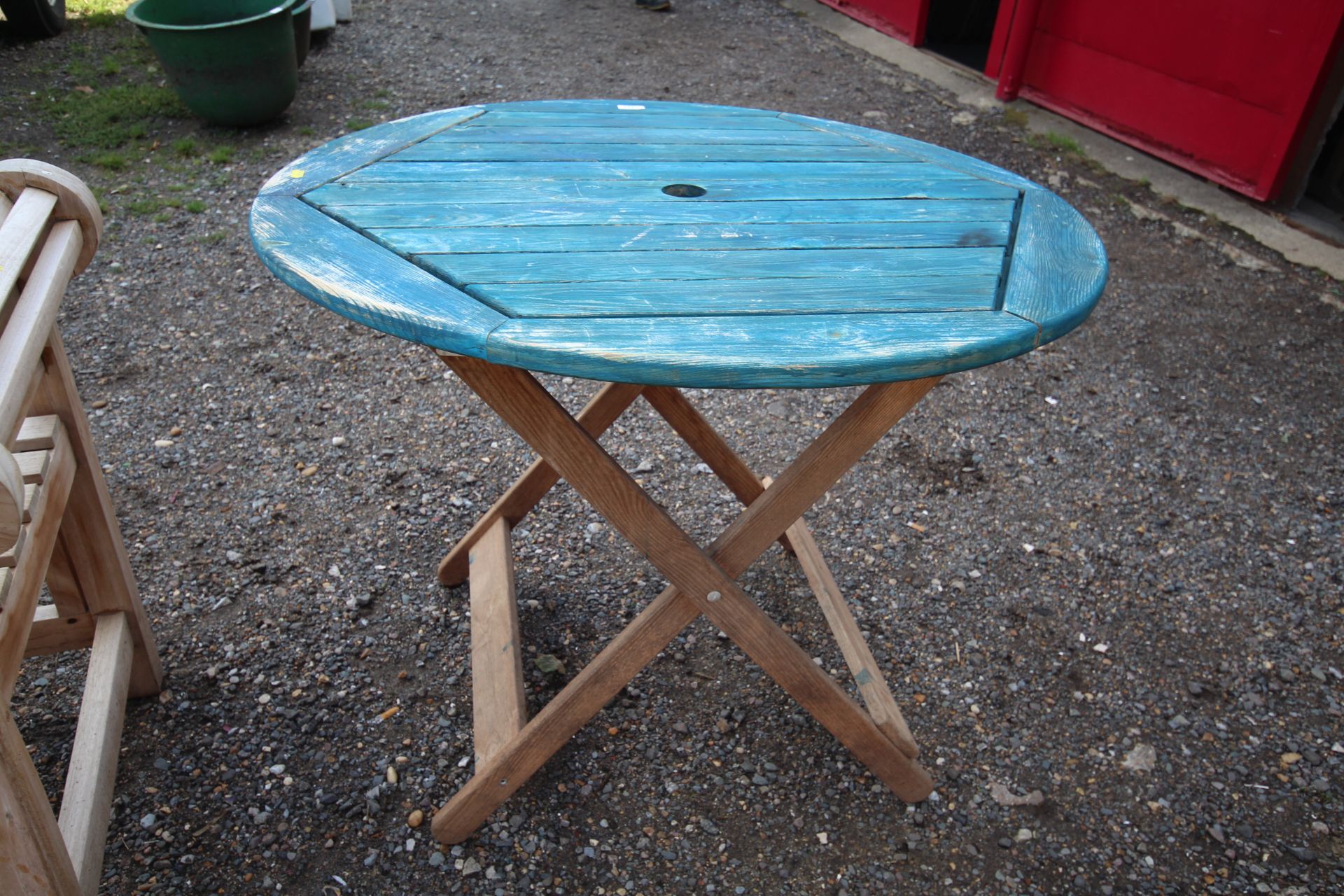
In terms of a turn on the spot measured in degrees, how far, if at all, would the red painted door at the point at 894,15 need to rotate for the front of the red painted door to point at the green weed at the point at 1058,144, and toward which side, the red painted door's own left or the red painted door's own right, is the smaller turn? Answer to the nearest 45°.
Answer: approximately 90° to the red painted door's own left

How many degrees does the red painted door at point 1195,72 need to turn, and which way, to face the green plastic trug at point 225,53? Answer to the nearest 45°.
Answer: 0° — it already faces it

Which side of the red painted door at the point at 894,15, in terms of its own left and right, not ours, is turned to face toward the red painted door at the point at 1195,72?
left

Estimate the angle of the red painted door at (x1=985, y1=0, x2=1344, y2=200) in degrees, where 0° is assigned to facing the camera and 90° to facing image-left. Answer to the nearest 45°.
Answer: approximately 45°

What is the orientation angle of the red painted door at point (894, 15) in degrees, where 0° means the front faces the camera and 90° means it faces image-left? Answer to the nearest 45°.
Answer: approximately 45°

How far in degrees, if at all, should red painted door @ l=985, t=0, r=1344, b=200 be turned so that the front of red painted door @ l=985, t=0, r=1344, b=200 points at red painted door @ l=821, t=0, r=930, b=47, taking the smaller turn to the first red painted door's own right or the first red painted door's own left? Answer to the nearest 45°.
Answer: approximately 90° to the first red painted door's own right

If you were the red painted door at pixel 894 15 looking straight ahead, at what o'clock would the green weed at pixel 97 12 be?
The green weed is roughly at 1 o'clock from the red painted door.
